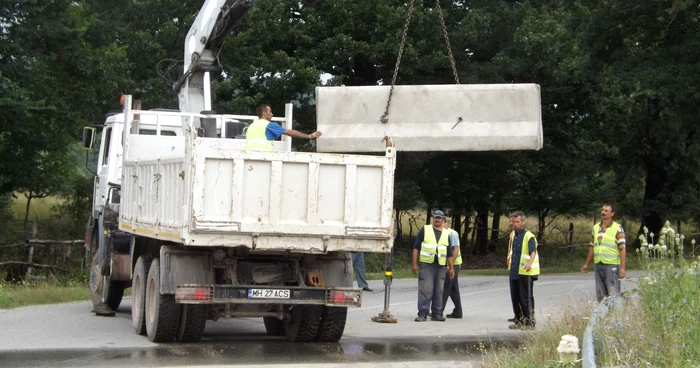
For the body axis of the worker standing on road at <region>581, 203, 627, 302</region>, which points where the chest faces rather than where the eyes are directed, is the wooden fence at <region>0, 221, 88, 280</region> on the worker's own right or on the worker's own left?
on the worker's own right

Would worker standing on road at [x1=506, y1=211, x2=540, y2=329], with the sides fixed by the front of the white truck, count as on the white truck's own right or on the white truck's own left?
on the white truck's own right

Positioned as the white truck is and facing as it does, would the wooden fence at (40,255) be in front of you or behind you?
in front

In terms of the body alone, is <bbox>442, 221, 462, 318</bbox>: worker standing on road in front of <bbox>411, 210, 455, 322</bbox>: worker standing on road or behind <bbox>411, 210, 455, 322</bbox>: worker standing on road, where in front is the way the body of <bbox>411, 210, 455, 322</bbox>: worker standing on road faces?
behind

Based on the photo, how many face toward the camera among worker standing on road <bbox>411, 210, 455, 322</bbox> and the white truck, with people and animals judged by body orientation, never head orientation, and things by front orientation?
1

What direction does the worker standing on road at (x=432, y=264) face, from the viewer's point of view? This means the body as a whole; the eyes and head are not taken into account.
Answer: toward the camera

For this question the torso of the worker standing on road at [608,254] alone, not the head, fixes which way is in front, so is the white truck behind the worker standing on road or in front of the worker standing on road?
in front

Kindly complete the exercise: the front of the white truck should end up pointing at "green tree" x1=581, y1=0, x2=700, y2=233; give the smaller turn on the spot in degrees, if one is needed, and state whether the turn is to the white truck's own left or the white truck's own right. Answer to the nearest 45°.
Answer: approximately 90° to the white truck's own right

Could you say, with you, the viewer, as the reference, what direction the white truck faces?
facing away from the viewer and to the left of the viewer

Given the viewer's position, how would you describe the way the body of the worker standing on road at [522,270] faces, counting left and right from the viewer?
facing the viewer and to the left of the viewer

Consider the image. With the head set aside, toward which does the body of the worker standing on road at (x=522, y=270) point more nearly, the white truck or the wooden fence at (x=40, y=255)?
the white truck
